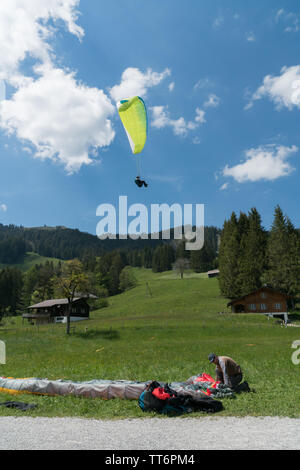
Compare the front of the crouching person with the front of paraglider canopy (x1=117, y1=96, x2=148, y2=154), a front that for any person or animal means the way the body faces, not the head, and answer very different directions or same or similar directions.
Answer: very different directions

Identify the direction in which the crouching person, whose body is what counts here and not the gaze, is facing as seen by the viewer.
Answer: to the viewer's left

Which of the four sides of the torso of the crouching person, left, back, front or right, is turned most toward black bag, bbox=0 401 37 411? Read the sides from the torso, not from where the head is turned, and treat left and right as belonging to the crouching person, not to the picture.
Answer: front

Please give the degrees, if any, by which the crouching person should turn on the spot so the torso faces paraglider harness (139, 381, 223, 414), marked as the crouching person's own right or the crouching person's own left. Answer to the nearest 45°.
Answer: approximately 45° to the crouching person's own left

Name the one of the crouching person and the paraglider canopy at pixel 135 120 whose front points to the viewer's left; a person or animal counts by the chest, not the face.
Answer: the crouching person

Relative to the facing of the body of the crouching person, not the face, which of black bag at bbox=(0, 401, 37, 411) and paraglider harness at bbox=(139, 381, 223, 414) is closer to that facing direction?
the black bag
